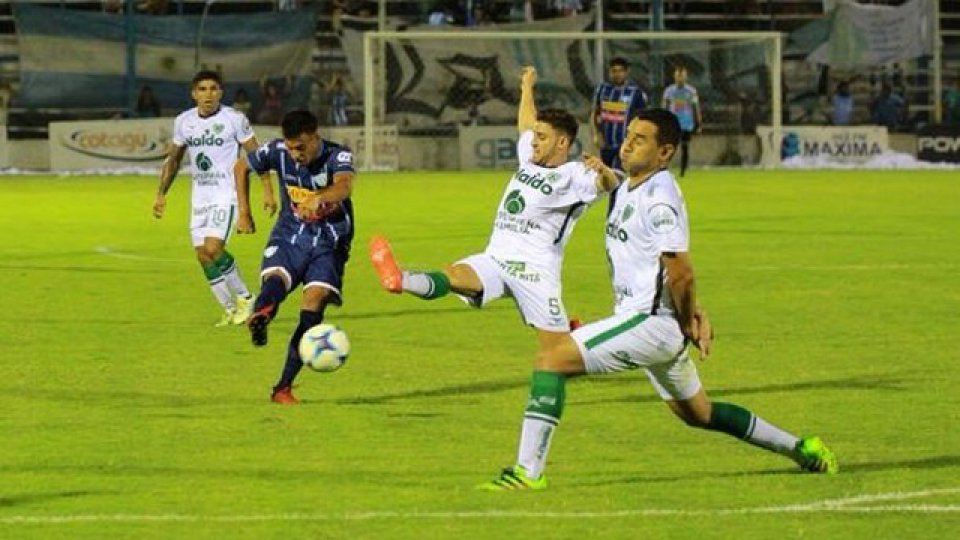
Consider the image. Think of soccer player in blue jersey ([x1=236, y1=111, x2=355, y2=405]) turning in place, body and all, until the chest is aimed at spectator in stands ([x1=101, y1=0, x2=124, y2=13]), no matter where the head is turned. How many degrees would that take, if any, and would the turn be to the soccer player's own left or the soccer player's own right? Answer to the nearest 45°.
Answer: approximately 180°

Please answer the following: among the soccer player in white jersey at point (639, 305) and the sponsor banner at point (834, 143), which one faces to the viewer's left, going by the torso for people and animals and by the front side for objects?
the soccer player in white jersey

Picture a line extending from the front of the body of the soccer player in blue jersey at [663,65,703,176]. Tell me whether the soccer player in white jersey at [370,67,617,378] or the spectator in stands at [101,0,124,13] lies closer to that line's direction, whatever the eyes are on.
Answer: the soccer player in white jersey

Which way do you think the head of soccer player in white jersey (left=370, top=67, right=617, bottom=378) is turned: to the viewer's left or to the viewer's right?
to the viewer's left

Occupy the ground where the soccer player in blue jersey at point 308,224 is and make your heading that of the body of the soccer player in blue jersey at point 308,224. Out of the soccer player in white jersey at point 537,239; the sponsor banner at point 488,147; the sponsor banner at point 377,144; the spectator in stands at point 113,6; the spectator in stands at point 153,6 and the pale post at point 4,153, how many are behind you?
5

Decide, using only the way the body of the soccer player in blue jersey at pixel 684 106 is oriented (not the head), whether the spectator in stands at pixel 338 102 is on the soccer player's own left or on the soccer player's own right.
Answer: on the soccer player's own right

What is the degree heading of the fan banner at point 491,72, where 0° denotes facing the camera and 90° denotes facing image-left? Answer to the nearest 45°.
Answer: approximately 0°
